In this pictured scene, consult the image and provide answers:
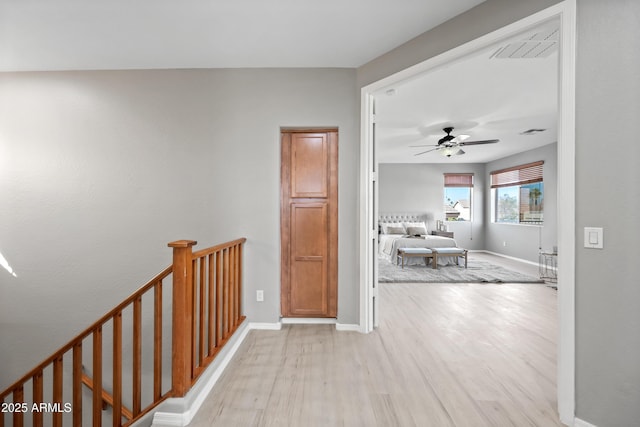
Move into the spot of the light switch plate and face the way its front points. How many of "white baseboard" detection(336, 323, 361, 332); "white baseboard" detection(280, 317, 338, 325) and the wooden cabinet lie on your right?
3

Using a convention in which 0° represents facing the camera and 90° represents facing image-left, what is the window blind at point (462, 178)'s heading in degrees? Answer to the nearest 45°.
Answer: approximately 0°

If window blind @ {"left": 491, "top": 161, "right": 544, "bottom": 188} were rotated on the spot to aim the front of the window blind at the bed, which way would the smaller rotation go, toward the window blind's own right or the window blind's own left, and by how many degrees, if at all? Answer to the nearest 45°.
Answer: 0° — it already faces it

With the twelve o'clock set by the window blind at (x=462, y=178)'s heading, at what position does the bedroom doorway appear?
The bedroom doorway is roughly at 12 o'clock from the window blind.

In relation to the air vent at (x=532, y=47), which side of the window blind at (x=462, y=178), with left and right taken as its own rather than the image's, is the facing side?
front

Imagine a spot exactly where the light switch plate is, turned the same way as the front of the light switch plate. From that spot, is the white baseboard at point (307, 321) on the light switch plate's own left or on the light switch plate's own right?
on the light switch plate's own right

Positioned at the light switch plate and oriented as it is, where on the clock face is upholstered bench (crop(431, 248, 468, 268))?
The upholstered bench is roughly at 5 o'clock from the light switch plate.

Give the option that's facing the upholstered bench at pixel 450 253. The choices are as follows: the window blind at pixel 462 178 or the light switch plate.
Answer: the window blind

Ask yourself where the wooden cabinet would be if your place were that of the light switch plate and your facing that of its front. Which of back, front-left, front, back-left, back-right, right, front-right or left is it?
right

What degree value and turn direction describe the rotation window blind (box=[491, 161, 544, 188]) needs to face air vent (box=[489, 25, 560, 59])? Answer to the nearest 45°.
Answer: approximately 45° to its left

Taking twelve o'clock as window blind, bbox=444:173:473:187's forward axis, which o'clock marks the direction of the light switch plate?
The light switch plate is roughly at 12 o'clock from the window blind.

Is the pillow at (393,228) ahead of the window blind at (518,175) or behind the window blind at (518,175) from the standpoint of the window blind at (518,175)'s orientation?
ahead

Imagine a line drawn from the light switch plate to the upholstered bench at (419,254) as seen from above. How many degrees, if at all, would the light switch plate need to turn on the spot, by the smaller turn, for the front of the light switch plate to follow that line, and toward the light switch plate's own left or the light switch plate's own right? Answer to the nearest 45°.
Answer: approximately 135° to the light switch plate's own right

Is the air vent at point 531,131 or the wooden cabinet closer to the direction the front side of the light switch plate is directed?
the wooden cabinet
